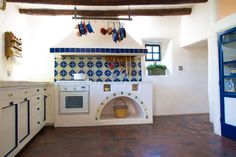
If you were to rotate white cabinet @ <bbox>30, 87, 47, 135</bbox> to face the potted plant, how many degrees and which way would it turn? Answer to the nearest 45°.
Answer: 0° — it already faces it

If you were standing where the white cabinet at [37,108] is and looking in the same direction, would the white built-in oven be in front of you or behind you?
in front

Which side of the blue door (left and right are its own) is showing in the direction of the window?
right

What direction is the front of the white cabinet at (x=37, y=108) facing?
to the viewer's right

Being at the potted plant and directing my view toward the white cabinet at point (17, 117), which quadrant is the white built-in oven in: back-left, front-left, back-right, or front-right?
front-right

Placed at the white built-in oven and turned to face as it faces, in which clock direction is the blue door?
The blue door is roughly at 10 o'clock from the white built-in oven.

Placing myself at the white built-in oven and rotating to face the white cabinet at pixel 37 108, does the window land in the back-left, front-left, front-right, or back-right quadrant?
back-left

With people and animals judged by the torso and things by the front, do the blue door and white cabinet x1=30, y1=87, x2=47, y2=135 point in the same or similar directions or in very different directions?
very different directions

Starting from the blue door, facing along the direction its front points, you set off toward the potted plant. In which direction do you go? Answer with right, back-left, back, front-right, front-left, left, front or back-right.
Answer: right

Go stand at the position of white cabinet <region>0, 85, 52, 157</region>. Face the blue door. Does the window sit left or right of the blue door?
left

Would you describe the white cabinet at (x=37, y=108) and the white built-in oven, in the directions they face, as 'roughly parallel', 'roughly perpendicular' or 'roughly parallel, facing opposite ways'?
roughly perpendicular

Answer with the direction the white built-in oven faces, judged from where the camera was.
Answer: facing the viewer

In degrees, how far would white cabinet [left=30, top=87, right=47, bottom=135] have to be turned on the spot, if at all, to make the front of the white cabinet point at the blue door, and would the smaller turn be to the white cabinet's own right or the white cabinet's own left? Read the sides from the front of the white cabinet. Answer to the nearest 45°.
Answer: approximately 45° to the white cabinet's own right

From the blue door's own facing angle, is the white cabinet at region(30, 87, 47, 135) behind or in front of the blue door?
in front

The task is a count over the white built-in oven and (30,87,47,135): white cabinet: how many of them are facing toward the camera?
1

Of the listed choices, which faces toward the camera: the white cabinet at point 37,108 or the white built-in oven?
the white built-in oven
